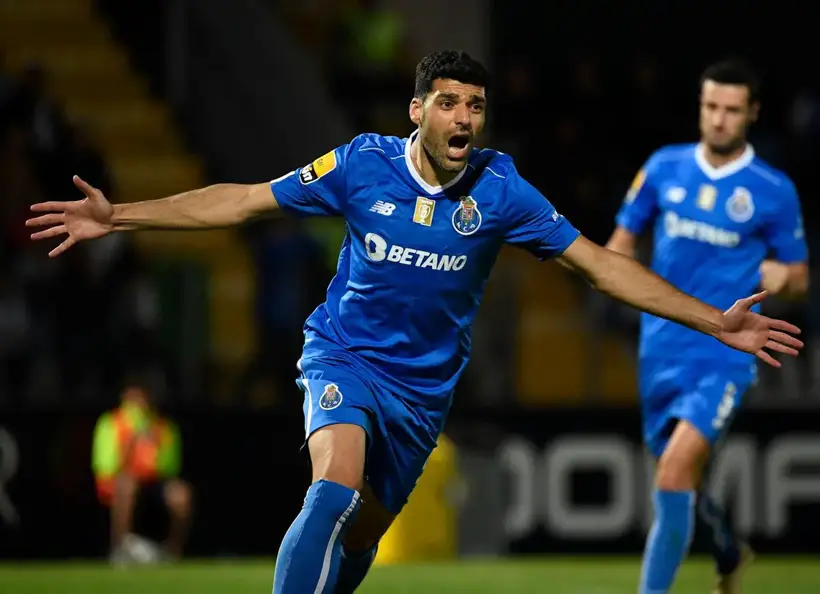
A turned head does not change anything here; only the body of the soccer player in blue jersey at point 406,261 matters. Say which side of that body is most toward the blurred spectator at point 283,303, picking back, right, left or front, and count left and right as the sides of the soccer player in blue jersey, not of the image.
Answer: back

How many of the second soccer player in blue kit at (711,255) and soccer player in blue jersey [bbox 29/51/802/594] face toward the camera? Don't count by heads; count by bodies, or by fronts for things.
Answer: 2

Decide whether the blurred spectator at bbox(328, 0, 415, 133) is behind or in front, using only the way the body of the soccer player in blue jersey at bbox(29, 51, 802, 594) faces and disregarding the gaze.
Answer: behind

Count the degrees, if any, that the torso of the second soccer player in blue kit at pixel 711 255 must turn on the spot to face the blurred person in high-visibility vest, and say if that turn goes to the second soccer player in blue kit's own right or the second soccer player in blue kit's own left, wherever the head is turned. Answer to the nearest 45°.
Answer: approximately 135° to the second soccer player in blue kit's own right

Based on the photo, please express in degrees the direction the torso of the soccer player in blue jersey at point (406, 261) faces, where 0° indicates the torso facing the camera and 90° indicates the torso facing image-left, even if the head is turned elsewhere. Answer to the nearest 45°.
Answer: approximately 0°

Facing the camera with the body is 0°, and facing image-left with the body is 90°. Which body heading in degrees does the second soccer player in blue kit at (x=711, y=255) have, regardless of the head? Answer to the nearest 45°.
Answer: approximately 0°
